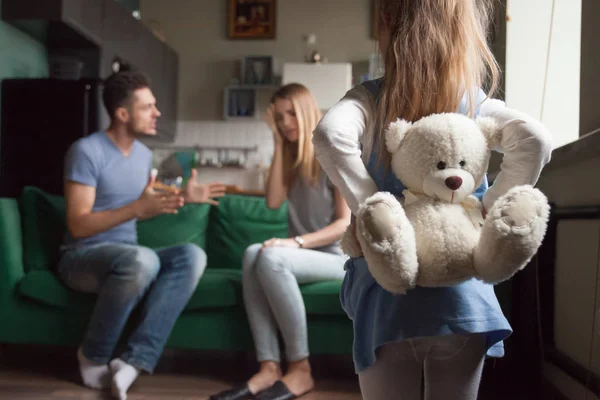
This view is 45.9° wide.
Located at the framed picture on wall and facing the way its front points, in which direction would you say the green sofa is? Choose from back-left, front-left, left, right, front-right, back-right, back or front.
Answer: front

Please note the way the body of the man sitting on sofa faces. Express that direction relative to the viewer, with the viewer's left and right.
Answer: facing the viewer and to the right of the viewer

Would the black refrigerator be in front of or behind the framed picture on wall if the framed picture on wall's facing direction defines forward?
in front

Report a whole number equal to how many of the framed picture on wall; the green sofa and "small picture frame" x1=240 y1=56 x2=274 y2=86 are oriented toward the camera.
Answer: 3

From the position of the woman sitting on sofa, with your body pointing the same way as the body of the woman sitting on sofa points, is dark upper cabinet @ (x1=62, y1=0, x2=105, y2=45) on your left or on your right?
on your right

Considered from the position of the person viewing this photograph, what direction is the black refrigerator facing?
facing the viewer

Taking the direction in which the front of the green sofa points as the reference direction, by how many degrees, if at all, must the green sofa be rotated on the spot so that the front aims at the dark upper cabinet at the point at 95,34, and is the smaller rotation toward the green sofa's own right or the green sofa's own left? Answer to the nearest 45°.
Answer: approximately 180°

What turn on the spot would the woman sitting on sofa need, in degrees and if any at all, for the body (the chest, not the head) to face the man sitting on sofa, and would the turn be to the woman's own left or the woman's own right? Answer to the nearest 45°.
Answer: approximately 45° to the woman's own right

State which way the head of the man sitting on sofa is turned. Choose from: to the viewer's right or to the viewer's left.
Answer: to the viewer's right

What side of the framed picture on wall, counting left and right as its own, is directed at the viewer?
front

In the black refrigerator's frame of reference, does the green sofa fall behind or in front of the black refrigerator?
in front

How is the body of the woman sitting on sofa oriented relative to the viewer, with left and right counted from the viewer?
facing the viewer and to the left of the viewer

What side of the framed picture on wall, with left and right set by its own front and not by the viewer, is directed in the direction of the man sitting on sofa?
front
